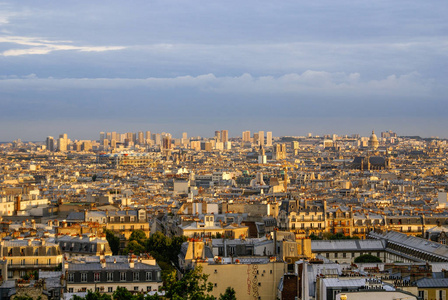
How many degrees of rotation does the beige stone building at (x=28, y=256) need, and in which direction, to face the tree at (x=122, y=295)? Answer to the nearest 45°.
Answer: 0° — it already faces it

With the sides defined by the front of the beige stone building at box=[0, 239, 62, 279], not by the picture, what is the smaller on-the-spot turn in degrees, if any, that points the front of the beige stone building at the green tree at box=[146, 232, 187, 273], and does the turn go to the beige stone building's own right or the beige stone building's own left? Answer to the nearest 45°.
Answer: approximately 135° to the beige stone building's own left

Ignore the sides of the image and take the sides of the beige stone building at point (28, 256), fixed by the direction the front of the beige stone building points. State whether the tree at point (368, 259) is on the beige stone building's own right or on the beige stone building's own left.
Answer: on the beige stone building's own left

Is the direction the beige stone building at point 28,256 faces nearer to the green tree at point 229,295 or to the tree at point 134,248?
the green tree

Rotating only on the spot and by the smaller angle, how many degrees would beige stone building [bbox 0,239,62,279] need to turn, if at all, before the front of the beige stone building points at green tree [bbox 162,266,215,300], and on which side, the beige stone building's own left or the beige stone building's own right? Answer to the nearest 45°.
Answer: approximately 45° to the beige stone building's own left

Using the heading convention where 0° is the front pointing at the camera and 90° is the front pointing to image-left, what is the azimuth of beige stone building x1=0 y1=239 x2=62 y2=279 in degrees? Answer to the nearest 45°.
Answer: approximately 0°
